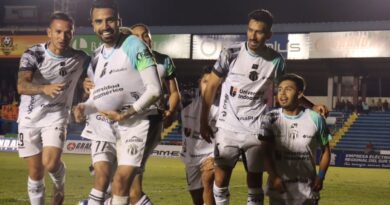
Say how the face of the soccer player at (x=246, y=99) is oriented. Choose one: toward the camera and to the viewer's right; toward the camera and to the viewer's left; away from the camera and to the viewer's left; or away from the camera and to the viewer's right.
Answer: toward the camera and to the viewer's left

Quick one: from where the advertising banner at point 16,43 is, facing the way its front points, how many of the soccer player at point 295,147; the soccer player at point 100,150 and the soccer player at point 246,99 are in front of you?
3

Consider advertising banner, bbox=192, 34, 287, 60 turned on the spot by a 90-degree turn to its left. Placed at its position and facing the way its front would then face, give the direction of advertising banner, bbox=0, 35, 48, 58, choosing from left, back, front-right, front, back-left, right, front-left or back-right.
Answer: back

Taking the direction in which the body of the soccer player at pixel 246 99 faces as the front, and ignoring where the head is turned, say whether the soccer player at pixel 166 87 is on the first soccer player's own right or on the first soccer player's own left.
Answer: on the first soccer player's own right

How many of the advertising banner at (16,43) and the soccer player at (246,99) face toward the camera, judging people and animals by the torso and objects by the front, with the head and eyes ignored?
2

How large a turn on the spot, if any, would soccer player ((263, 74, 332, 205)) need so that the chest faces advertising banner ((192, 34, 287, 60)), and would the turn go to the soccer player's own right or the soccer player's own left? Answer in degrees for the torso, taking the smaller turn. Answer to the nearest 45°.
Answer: approximately 180°

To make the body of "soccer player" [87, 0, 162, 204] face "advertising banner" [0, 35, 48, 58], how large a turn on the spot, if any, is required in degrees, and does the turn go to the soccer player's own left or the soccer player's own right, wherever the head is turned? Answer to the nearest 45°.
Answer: approximately 135° to the soccer player's own right

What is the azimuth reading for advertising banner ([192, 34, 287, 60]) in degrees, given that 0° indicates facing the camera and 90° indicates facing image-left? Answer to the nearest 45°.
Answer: approximately 0°

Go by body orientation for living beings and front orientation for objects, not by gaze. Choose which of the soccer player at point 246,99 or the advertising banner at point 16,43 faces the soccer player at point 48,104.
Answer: the advertising banner

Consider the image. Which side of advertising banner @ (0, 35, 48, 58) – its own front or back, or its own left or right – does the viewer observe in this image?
front

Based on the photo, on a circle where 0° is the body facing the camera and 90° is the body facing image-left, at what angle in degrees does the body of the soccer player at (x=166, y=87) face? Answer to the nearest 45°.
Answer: approximately 45°

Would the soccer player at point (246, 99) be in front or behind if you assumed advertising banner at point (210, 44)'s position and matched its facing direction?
in front
